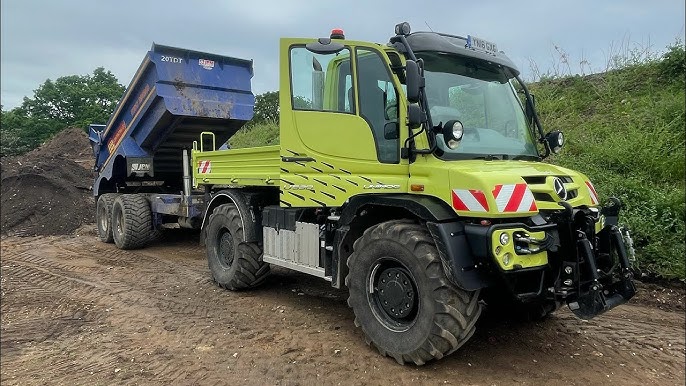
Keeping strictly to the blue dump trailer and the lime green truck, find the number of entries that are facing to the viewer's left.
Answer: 0

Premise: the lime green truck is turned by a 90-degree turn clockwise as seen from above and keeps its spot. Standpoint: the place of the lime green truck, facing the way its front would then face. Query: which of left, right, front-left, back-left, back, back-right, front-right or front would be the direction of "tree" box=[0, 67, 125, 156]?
right

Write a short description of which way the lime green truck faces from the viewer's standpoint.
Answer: facing the viewer and to the right of the viewer

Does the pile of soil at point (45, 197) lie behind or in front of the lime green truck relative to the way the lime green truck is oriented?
behind

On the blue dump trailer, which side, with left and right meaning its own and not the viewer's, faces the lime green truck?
front

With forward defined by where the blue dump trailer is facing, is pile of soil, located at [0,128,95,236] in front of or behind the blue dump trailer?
behind

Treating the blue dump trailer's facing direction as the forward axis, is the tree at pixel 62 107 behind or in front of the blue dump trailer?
behind

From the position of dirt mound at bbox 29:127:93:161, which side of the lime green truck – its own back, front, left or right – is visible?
back
